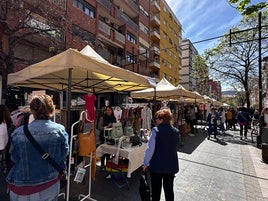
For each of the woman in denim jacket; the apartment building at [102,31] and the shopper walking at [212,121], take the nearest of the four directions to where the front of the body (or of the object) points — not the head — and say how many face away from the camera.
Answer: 1

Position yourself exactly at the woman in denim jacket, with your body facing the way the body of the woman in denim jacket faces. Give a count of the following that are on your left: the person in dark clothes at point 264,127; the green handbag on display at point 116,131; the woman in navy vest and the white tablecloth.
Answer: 0

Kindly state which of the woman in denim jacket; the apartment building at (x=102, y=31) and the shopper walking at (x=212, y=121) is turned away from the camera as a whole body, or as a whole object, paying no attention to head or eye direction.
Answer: the woman in denim jacket

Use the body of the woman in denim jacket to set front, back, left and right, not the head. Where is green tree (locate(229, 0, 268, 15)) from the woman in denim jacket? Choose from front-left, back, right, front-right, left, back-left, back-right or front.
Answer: right

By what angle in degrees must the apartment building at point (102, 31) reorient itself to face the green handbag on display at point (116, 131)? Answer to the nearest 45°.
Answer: approximately 45° to its right

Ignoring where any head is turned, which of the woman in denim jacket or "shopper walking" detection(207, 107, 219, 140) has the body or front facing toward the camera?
the shopper walking

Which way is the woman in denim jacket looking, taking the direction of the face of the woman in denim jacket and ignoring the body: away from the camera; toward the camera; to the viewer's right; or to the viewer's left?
away from the camera

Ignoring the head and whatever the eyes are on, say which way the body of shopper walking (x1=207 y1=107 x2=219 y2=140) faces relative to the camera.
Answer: toward the camera

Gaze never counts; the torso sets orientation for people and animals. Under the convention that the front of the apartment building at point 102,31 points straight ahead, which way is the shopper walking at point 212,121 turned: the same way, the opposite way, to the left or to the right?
to the right

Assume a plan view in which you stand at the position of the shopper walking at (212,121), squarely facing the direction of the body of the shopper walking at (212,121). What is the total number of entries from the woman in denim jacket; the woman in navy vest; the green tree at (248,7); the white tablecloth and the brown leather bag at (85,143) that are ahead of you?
5

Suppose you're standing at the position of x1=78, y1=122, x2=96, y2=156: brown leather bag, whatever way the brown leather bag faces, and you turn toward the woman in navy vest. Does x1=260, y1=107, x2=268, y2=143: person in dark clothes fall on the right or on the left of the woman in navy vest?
left

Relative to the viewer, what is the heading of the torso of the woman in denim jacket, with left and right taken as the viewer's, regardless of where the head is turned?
facing away from the viewer

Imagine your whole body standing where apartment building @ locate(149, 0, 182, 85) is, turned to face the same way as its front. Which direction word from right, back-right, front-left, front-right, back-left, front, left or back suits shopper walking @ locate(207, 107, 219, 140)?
front-right

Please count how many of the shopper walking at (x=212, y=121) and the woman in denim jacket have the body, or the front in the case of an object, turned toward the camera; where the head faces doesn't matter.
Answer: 1
